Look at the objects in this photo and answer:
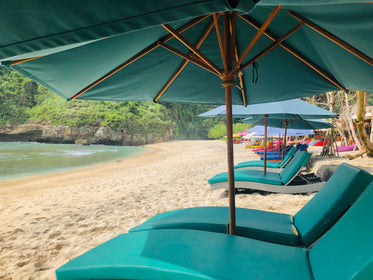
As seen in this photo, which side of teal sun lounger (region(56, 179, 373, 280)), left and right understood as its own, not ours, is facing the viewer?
left

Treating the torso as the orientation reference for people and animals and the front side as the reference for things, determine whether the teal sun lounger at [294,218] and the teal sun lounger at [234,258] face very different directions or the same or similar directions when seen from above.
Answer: same or similar directions

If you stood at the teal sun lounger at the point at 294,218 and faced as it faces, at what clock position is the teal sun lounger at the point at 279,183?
the teal sun lounger at the point at 279,183 is roughly at 3 o'clock from the teal sun lounger at the point at 294,218.

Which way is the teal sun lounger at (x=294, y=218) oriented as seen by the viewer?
to the viewer's left

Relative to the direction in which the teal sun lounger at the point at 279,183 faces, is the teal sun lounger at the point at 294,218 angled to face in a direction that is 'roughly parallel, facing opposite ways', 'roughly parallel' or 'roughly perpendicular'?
roughly parallel

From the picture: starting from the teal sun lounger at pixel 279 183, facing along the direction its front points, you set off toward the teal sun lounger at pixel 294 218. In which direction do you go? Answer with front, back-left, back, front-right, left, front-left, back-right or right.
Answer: left

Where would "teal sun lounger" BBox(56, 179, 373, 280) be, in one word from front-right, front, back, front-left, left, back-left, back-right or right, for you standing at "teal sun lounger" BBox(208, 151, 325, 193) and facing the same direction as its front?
left

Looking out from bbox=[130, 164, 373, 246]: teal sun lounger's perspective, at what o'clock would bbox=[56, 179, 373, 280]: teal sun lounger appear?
bbox=[56, 179, 373, 280]: teal sun lounger is roughly at 10 o'clock from bbox=[130, 164, 373, 246]: teal sun lounger.

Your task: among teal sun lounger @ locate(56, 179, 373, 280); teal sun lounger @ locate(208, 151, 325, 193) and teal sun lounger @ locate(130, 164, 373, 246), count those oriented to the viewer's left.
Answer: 3

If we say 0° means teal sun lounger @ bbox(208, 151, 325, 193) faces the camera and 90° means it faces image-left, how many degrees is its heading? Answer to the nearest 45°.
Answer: approximately 90°
